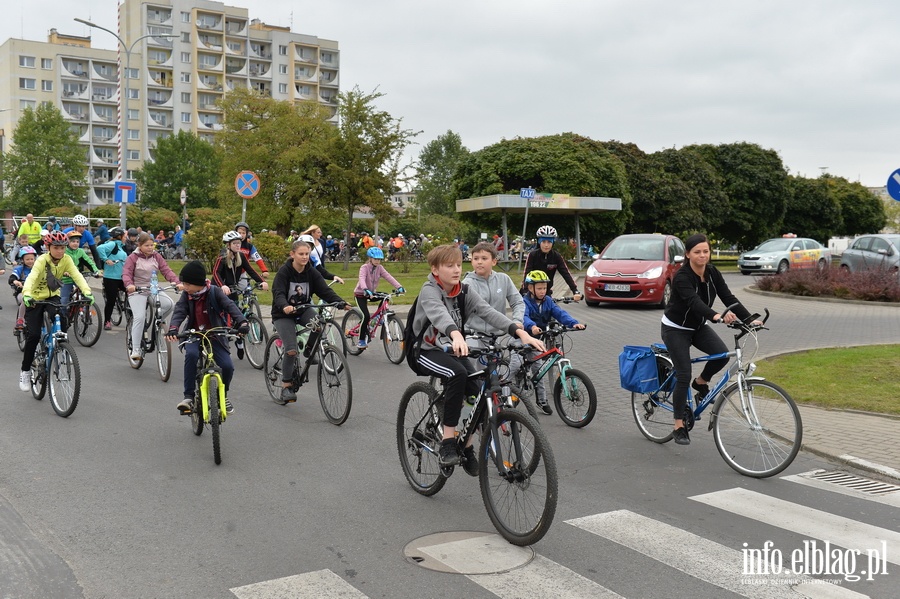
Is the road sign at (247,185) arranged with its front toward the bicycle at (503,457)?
yes

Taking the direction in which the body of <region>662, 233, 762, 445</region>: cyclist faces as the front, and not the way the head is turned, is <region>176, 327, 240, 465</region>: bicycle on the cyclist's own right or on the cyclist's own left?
on the cyclist's own right

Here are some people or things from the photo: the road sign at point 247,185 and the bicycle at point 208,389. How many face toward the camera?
2

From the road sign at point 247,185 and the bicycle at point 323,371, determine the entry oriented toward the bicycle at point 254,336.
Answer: the road sign

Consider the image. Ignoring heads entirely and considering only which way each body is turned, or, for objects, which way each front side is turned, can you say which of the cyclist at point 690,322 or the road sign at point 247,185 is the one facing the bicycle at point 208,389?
the road sign

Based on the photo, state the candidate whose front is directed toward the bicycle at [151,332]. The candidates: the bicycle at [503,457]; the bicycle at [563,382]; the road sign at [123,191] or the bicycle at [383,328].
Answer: the road sign

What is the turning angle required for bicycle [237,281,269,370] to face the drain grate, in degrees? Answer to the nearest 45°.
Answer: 0° — it already faces it

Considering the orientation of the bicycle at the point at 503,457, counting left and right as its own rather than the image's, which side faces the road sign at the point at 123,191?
back

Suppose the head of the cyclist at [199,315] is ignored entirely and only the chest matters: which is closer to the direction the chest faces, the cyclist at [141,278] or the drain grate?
the drain grate

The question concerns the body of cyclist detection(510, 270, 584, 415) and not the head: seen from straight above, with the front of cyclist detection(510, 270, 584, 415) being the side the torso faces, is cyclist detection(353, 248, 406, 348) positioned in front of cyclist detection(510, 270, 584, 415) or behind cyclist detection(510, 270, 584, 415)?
behind

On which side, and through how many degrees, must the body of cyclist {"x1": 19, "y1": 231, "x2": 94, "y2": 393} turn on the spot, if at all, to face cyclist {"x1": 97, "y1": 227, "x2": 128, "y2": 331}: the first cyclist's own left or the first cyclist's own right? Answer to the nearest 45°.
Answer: approximately 135° to the first cyclist's own left

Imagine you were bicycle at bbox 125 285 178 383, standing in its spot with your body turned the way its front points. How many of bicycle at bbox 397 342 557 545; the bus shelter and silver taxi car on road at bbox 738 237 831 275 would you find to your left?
2
